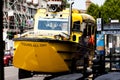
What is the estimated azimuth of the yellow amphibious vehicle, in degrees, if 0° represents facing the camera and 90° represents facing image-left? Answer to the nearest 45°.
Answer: approximately 45°

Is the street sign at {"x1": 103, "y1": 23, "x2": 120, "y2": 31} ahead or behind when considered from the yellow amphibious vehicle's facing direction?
behind
